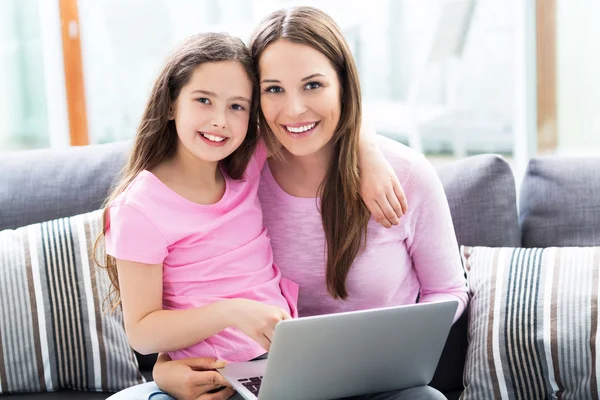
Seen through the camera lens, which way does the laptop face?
facing away from the viewer and to the left of the viewer

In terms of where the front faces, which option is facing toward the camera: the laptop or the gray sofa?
the gray sofa

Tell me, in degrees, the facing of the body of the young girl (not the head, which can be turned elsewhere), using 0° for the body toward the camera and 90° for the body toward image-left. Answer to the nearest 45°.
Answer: approximately 315°

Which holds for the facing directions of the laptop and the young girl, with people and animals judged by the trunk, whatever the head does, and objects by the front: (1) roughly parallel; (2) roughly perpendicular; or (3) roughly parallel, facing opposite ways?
roughly parallel, facing opposite ways

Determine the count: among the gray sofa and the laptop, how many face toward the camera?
1

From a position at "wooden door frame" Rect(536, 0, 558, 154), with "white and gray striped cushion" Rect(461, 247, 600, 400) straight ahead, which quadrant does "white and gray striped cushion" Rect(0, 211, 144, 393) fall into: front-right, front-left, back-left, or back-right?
front-right

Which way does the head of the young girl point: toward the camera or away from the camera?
toward the camera

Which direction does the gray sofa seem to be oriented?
toward the camera

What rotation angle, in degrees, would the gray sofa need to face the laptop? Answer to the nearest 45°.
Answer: approximately 45° to its right
